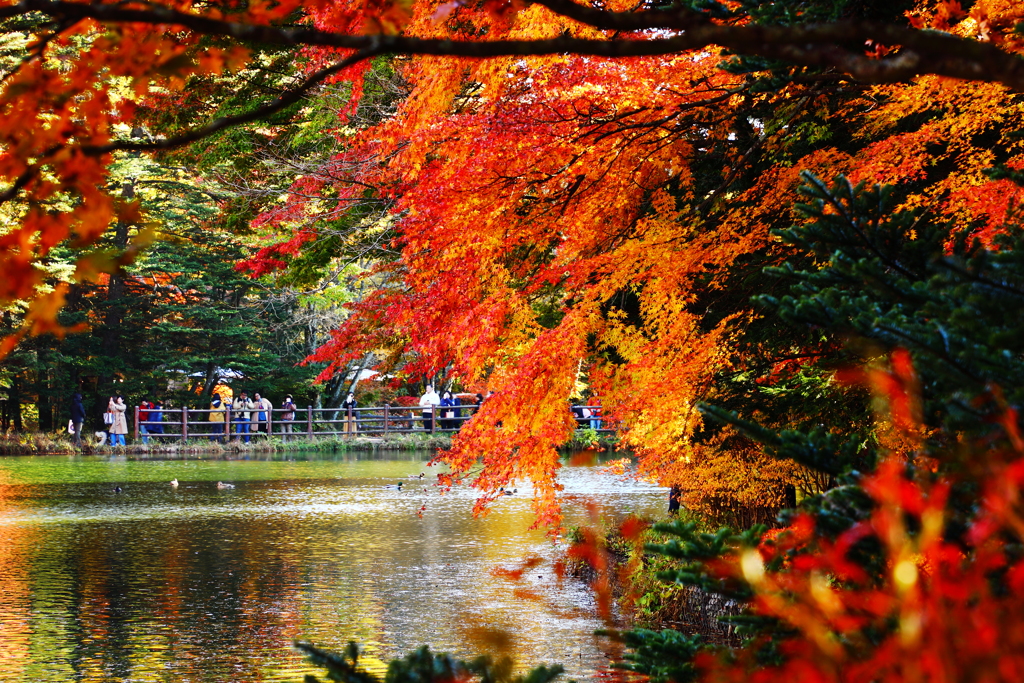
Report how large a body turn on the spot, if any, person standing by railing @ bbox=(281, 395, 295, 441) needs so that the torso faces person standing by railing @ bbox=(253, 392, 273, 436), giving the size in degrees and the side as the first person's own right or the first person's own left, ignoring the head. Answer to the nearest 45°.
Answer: approximately 90° to the first person's own right

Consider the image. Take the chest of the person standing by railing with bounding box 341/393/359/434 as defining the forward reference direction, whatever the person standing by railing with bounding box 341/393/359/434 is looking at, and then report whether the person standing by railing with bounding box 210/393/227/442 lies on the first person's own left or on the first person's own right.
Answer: on the first person's own right

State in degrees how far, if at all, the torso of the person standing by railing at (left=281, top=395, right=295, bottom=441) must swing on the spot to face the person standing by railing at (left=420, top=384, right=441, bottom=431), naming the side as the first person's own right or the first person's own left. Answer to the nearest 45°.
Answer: approximately 90° to the first person's own left

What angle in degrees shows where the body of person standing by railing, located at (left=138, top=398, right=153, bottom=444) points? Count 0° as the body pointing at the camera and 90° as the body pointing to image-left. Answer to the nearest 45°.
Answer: approximately 0°

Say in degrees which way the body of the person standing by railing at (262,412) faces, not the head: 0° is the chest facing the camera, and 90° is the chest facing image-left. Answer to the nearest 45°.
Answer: approximately 0°

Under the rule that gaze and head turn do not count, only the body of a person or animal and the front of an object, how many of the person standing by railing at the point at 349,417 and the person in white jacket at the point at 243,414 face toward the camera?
2

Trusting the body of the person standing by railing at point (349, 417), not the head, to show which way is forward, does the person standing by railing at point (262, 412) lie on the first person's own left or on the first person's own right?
on the first person's own right

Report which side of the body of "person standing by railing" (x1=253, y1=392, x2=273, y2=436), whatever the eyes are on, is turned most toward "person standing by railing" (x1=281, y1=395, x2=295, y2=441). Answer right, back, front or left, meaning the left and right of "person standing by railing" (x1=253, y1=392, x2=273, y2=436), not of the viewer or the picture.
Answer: left

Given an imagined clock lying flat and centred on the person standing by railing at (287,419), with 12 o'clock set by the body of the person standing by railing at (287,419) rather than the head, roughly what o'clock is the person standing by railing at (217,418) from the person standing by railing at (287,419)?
the person standing by railing at (217,418) is roughly at 4 o'clock from the person standing by railing at (287,419).

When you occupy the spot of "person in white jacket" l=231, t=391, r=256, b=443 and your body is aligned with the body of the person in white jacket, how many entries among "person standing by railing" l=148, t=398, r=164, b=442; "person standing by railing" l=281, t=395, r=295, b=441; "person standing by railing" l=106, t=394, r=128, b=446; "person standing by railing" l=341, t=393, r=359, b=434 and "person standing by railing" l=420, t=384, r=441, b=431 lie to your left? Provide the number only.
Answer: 3

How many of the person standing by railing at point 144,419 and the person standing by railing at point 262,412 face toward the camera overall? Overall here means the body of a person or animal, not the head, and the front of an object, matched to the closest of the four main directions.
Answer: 2
